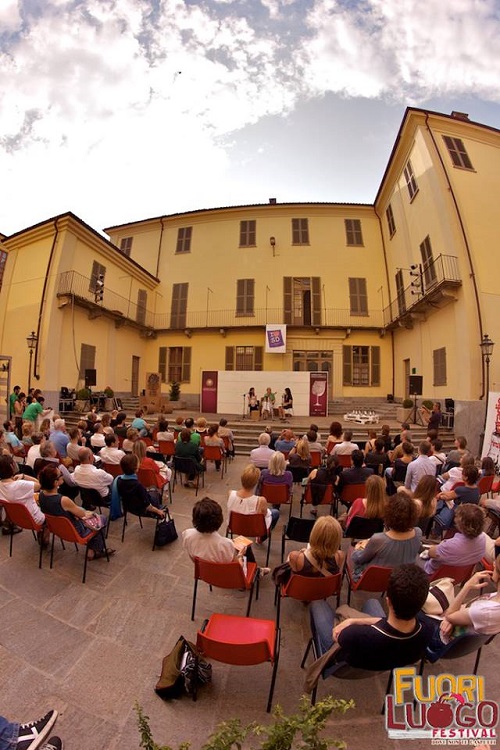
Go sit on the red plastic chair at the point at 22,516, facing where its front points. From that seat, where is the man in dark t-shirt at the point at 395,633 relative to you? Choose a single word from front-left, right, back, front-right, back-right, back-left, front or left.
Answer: right

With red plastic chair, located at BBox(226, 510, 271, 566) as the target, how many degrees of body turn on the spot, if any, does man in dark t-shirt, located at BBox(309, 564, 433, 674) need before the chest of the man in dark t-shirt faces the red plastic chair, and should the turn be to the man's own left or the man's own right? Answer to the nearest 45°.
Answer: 0° — they already face it

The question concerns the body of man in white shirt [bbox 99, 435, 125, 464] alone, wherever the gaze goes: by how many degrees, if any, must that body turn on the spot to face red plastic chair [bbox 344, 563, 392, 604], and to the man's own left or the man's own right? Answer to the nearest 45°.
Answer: approximately 90° to the man's own right

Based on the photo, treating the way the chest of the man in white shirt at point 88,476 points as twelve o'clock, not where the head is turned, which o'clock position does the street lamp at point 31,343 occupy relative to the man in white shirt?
The street lamp is roughly at 10 o'clock from the man in white shirt.

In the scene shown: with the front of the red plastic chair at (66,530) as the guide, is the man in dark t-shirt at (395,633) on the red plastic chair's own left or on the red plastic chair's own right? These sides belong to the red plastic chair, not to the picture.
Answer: on the red plastic chair's own right

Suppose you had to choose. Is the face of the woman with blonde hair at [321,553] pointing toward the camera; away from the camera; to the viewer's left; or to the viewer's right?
away from the camera

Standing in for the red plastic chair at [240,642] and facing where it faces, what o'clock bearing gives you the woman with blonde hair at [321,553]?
The woman with blonde hair is roughly at 2 o'clock from the red plastic chair.

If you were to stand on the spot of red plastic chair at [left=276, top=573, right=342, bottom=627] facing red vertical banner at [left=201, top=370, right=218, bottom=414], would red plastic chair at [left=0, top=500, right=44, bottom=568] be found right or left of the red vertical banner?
left

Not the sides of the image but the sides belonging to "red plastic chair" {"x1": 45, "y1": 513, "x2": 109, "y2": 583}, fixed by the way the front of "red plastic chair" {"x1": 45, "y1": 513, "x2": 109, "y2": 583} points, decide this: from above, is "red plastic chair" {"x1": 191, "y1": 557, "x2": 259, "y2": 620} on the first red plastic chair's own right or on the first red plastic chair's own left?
on the first red plastic chair's own right

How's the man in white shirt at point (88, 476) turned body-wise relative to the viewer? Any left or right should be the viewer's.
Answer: facing away from the viewer and to the right of the viewer

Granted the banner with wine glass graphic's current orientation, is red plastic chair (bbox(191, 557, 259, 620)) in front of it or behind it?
in front

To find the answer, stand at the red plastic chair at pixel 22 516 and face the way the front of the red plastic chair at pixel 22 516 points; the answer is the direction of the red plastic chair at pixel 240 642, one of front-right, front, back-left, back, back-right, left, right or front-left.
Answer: right

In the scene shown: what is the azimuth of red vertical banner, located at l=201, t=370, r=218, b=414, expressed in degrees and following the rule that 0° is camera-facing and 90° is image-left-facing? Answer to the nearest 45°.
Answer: approximately 0°

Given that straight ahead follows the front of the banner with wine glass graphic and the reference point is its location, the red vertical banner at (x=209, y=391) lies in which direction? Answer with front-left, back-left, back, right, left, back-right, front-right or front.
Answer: right

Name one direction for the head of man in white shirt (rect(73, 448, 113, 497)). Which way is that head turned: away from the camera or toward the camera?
away from the camera
